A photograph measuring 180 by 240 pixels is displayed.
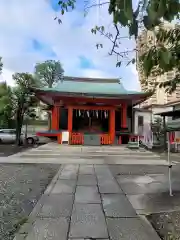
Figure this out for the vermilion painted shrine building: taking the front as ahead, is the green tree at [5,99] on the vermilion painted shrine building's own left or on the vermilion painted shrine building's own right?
on the vermilion painted shrine building's own right

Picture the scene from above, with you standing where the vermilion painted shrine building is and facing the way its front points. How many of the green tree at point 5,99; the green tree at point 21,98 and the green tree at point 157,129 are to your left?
1

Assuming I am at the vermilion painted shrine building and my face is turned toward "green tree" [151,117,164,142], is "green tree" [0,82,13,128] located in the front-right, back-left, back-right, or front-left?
back-left

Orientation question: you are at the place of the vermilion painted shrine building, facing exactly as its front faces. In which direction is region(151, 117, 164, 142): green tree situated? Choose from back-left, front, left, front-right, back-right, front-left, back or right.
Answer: left

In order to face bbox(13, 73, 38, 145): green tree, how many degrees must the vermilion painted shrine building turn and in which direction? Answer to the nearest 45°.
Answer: approximately 135° to its right

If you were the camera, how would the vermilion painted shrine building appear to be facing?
facing the viewer
